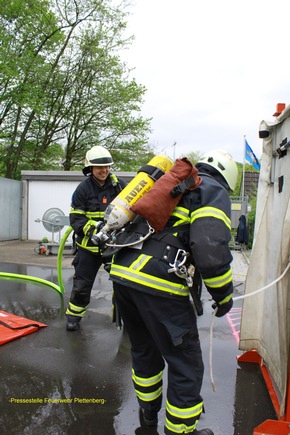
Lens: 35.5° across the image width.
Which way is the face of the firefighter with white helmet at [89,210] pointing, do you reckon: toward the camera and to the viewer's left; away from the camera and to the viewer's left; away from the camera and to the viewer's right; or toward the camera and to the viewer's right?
toward the camera and to the viewer's right

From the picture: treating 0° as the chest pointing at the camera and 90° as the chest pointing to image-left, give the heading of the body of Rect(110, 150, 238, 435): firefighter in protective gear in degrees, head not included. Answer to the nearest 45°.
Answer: approximately 225°

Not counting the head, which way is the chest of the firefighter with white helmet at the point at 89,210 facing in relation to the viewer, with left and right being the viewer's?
facing the viewer and to the right of the viewer

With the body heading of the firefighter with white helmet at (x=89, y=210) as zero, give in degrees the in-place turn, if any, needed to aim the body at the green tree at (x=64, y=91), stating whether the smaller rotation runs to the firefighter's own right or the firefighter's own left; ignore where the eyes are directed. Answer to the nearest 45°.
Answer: approximately 135° to the firefighter's own left

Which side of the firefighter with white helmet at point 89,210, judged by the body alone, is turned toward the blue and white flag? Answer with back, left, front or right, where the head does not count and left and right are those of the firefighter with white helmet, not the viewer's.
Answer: left

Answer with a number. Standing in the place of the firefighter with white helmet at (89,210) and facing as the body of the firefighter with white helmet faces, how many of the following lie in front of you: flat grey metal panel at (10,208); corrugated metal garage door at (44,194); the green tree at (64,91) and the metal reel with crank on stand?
0

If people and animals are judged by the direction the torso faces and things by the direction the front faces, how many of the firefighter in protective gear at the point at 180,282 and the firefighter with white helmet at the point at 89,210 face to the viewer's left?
0

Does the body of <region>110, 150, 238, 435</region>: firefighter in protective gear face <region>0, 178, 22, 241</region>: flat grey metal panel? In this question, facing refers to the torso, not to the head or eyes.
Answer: no

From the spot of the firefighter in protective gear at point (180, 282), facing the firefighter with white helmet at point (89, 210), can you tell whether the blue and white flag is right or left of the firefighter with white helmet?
right

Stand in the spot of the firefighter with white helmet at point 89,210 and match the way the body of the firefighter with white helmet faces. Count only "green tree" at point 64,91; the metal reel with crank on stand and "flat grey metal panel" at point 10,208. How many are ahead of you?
0

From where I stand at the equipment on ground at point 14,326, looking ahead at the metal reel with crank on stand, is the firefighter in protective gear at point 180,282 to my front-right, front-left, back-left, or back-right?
back-right

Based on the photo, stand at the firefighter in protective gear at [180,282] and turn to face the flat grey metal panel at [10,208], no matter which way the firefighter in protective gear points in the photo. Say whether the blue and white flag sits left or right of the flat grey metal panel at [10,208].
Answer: right

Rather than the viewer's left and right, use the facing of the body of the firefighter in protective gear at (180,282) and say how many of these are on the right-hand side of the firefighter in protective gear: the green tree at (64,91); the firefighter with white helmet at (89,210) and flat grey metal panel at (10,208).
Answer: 0
